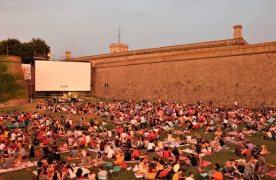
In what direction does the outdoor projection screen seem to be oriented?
toward the camera

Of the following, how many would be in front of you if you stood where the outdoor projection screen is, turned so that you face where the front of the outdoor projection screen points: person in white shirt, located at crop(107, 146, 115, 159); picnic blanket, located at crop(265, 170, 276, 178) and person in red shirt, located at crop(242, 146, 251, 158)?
3

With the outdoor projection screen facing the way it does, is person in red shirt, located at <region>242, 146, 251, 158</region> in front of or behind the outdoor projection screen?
in front

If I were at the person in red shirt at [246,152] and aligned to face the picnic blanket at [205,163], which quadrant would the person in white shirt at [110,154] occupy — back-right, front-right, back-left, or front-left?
front-right

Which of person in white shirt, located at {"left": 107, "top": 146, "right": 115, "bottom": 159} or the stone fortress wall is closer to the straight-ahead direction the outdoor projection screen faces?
the person in white shirt

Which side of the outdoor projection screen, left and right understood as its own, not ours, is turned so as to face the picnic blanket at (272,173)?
front

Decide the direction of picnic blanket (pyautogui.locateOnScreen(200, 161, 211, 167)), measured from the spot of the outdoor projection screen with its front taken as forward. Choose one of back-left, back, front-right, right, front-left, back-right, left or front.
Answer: front

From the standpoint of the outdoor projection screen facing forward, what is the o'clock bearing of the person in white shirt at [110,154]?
The person in white shirt is roughly at 12 o'clock from the outdoor projection screen.

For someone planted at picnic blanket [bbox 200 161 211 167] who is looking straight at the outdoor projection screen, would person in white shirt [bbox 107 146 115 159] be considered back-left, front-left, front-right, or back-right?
front-left
